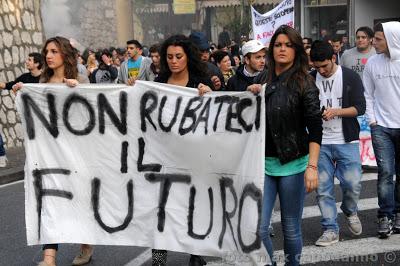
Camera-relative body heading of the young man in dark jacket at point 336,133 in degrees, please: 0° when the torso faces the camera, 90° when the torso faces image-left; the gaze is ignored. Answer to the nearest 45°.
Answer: approximately 45°

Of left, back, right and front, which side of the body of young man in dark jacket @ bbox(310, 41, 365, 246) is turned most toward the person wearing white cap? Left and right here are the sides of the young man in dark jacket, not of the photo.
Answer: right

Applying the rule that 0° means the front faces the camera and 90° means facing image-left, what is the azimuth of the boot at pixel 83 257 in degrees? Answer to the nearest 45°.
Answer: approximately 45°

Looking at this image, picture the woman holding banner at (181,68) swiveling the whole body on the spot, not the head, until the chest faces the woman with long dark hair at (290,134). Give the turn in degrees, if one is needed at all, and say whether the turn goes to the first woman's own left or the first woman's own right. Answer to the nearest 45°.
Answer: approximately 45° to the first woman's own left

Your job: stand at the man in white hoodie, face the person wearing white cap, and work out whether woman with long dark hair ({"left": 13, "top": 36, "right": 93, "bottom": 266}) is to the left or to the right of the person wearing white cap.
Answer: left

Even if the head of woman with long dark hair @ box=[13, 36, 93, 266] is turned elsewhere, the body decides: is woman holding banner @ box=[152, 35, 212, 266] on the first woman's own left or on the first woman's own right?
on the first woman's own left

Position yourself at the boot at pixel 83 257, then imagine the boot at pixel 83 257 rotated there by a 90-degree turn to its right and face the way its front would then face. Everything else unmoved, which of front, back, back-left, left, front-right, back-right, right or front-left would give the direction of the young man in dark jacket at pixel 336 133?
back-right
